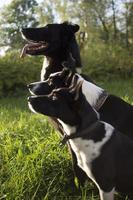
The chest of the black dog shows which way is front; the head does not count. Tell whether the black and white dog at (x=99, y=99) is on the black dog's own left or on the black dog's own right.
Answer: on the black dog's own left

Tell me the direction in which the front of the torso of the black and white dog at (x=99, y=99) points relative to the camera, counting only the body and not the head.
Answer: to the viewer's left

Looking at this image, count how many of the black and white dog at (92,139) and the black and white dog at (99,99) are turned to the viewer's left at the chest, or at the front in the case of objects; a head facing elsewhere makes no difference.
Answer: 2

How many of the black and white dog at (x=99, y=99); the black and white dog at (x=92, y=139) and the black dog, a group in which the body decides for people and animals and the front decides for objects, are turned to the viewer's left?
3

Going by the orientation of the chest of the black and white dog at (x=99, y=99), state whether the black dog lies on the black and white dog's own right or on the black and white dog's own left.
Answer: on the black and white dog's own right

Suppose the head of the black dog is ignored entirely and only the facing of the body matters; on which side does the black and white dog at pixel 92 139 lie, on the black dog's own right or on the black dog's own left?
on the black dog's own left

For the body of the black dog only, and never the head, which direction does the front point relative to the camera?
to the viewer's left

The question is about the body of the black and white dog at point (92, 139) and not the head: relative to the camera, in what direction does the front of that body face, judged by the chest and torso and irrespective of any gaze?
to the viewer's left
